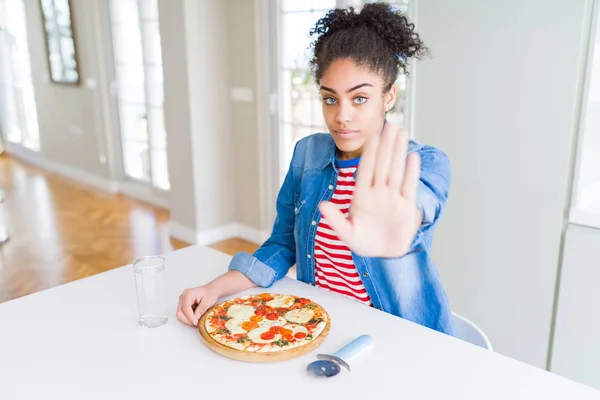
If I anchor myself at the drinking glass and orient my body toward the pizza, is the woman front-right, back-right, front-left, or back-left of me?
front-left

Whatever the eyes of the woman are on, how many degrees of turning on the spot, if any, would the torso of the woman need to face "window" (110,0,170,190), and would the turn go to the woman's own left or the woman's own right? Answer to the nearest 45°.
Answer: approximately 90° to the woman's own right

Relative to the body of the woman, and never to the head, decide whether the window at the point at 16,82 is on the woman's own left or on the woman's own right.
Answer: on the woman's own right

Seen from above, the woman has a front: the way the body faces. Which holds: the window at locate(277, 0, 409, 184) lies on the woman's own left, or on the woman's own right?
on the woman's own right

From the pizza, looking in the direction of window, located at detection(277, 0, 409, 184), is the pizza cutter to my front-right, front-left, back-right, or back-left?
back-right

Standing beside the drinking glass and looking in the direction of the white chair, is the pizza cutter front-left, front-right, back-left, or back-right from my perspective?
front-right

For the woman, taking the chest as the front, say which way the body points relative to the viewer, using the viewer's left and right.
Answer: facing the viewer and to the left of the viewer
